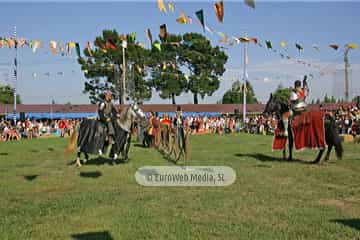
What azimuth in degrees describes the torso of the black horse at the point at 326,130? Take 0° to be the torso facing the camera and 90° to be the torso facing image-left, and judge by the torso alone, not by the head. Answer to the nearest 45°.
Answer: approximately 90°

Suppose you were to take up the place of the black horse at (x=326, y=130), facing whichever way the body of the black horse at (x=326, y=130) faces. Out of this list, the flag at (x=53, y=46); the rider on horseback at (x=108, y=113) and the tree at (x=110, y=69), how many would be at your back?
0

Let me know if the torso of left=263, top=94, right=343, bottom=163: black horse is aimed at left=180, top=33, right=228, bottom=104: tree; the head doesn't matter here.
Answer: no

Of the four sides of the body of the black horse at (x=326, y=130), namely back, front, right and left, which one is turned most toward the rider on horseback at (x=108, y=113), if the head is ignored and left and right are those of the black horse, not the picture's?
front

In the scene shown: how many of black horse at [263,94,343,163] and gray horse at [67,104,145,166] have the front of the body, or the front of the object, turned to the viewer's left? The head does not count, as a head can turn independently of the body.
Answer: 1

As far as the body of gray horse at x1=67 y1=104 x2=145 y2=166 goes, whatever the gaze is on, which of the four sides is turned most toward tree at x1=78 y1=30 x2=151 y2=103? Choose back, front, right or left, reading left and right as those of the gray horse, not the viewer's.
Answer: left

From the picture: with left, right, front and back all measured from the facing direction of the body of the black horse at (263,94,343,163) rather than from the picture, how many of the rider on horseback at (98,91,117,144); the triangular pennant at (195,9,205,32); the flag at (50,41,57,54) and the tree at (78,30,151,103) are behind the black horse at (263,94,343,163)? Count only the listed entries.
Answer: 0

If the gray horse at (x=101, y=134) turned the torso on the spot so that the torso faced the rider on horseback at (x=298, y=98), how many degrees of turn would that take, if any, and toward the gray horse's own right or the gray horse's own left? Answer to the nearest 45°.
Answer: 0° — it already faces them

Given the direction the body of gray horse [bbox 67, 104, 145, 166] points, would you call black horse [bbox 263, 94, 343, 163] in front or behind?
in front

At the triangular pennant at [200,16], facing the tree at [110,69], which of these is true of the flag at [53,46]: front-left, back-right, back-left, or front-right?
front-left

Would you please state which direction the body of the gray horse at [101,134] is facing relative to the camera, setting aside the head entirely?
to the viewer's right

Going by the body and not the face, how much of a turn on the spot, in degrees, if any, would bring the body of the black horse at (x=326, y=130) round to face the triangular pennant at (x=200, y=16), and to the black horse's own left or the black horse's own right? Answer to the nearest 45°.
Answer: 0° — it already faces it

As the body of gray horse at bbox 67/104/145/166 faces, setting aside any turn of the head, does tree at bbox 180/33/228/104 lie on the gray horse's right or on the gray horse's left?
on the gray horse's left
